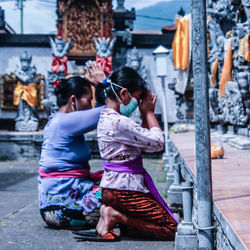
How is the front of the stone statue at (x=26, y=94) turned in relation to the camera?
facing the viewer

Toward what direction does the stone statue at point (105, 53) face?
toward the camera

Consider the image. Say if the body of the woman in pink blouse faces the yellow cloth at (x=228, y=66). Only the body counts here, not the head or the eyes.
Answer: no

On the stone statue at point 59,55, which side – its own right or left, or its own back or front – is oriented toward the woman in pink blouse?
front

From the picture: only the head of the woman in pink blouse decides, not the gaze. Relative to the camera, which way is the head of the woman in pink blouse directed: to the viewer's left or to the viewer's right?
to the viewer's right

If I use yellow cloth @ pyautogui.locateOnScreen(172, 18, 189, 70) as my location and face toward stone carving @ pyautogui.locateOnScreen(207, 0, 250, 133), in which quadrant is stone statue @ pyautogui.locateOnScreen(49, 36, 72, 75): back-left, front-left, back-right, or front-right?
back-right

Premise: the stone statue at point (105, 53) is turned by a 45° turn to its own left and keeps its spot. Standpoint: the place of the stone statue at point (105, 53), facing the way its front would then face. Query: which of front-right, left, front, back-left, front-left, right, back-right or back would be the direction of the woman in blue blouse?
front-right
